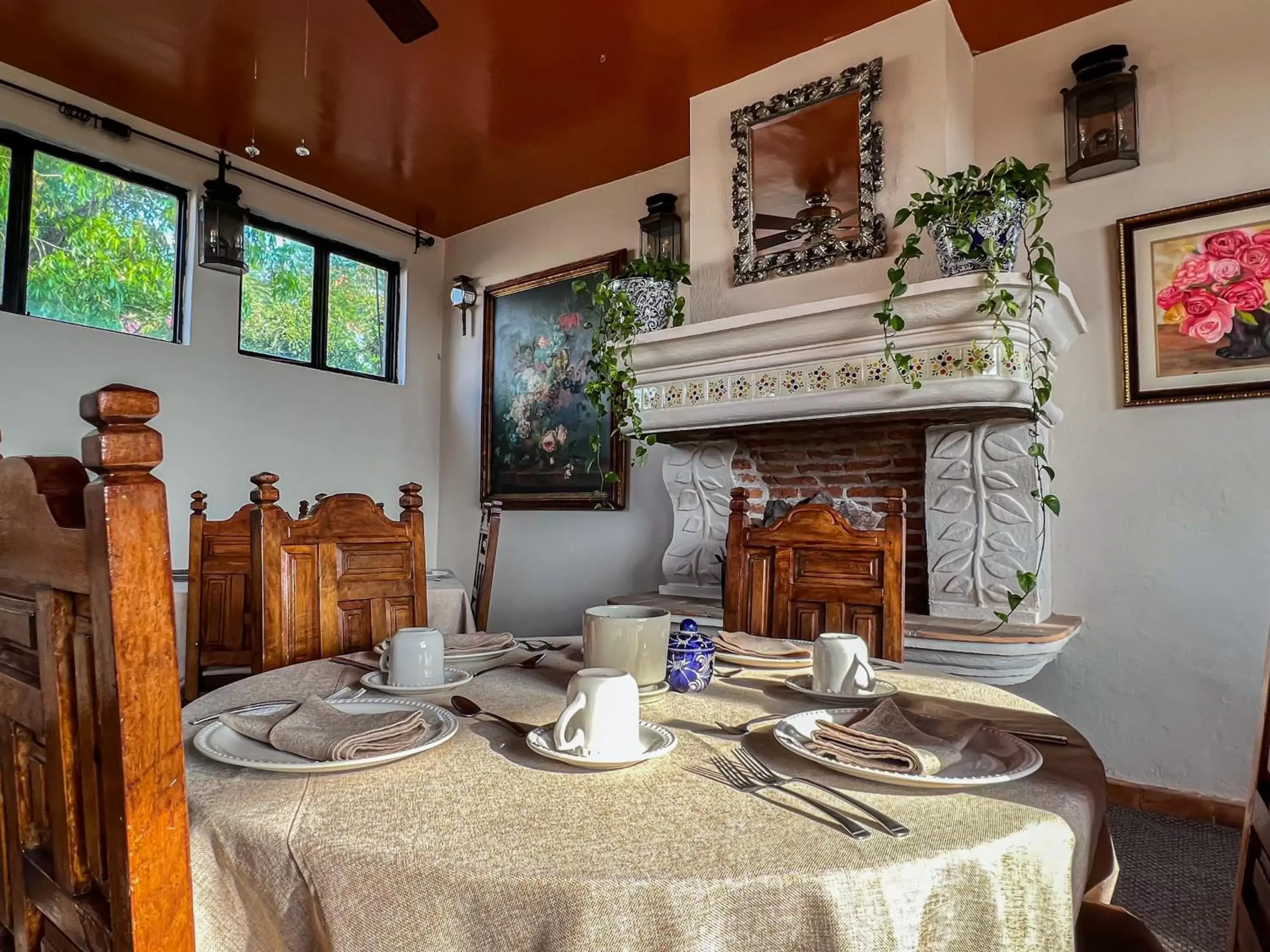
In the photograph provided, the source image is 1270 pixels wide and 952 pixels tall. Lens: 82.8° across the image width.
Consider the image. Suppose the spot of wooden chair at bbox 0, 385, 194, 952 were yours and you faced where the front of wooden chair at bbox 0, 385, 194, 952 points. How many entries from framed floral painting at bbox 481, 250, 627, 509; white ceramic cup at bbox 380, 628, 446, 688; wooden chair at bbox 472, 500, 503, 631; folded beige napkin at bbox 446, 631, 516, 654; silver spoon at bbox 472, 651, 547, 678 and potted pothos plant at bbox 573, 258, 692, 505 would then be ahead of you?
6

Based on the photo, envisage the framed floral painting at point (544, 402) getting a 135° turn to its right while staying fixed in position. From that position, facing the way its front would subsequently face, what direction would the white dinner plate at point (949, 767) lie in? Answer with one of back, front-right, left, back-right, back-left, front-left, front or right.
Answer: back

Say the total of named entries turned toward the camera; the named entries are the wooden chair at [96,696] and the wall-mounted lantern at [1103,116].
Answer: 1

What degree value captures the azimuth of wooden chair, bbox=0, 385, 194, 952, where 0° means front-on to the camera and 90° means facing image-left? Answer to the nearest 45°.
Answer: approximately 225°

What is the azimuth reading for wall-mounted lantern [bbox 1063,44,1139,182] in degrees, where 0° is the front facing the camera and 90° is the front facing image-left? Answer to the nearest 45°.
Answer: approximately 0°

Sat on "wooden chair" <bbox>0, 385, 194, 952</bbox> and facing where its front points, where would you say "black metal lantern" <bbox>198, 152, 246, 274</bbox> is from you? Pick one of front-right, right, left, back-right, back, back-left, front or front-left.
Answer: front-left

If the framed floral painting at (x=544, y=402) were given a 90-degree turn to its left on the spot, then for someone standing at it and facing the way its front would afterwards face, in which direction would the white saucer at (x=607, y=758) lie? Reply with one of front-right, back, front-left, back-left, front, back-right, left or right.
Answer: front-right

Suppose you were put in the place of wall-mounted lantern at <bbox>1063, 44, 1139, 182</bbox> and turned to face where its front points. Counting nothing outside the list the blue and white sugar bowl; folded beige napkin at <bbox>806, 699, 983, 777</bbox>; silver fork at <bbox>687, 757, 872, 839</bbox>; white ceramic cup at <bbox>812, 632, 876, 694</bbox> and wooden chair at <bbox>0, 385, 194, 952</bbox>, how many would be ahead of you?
5

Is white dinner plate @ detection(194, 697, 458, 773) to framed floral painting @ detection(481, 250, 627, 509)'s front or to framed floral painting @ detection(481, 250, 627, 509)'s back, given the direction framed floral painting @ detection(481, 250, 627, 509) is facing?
to the front

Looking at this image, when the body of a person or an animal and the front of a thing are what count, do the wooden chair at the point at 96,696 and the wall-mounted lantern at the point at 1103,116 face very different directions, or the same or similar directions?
very different directions

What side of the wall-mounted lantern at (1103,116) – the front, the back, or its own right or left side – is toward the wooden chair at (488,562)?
right
